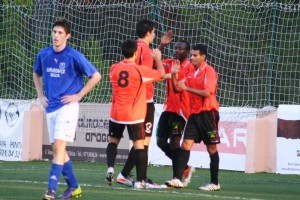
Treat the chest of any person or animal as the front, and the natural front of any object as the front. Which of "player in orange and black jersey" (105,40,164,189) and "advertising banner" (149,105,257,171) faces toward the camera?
the advertising banner

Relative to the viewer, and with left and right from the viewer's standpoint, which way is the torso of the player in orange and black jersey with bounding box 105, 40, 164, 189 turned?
facing away from the viewer and to the right of the viewer

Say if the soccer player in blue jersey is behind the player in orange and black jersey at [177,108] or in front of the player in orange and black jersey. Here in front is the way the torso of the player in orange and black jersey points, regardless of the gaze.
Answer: in front

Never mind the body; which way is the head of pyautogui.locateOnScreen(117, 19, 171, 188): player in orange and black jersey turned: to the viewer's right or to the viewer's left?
to the viewer's right

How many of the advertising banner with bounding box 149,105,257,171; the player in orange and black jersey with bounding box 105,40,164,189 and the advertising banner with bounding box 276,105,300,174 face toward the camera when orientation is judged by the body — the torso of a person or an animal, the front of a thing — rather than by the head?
2

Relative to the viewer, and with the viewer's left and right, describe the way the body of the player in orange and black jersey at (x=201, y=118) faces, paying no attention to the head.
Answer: facing the viewer and to the left of the viewer

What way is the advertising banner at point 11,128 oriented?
toward the camera

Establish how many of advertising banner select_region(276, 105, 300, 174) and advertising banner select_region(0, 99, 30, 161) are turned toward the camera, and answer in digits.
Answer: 2

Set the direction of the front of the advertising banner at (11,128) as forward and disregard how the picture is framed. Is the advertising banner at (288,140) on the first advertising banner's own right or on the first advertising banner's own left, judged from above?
on the first advertising banner's own left

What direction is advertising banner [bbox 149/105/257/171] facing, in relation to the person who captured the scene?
facing the viewer

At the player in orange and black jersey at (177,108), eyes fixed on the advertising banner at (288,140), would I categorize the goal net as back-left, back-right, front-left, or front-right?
front-left
